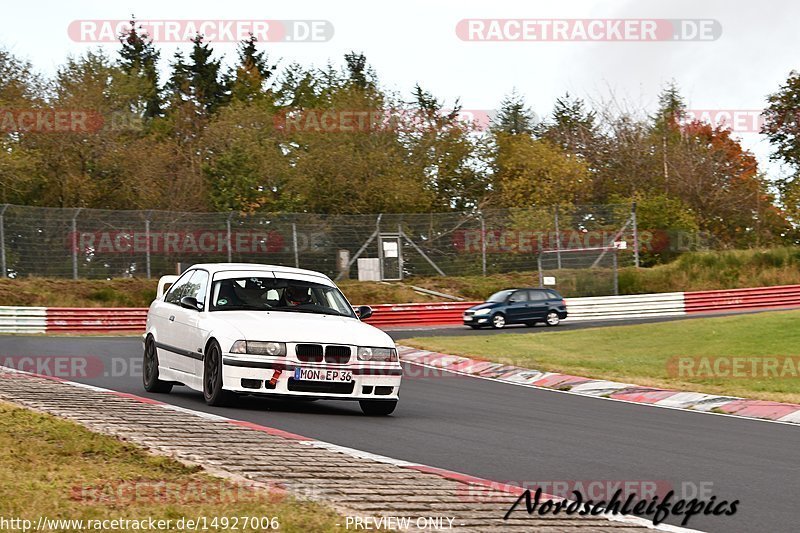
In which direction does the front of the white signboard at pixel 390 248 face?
toward the camera

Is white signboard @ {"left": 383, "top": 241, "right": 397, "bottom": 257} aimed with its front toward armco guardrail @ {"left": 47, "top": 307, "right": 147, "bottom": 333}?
no

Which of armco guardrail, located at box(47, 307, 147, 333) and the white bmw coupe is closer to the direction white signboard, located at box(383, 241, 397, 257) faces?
the white bmw coupe

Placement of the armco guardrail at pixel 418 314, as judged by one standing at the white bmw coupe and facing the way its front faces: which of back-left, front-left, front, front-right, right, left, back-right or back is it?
back-left

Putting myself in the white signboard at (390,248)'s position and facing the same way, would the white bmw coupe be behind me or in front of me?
in front

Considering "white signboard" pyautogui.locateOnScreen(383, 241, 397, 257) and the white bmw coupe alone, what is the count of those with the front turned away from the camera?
0

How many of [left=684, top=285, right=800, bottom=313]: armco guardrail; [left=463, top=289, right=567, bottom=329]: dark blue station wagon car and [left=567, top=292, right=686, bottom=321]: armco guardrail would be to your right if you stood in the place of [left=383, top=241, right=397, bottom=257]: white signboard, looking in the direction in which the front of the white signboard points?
0

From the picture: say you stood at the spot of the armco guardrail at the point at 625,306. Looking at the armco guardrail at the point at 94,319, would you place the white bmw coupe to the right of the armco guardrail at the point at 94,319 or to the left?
left

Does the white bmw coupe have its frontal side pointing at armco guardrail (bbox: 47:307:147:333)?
no

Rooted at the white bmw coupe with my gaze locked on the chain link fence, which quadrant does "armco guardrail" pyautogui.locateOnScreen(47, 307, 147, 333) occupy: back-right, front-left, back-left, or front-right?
front-left

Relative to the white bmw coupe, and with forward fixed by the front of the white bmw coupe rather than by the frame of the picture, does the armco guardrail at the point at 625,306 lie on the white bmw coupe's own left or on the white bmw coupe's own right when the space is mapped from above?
on the white bmw coupe's own left

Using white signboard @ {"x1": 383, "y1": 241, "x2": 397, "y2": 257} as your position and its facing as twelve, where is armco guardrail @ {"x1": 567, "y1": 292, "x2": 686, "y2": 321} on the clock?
The armco guardrail is roughly at 9 o'clock from the white signboard.

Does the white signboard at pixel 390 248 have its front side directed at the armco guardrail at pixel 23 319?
no
